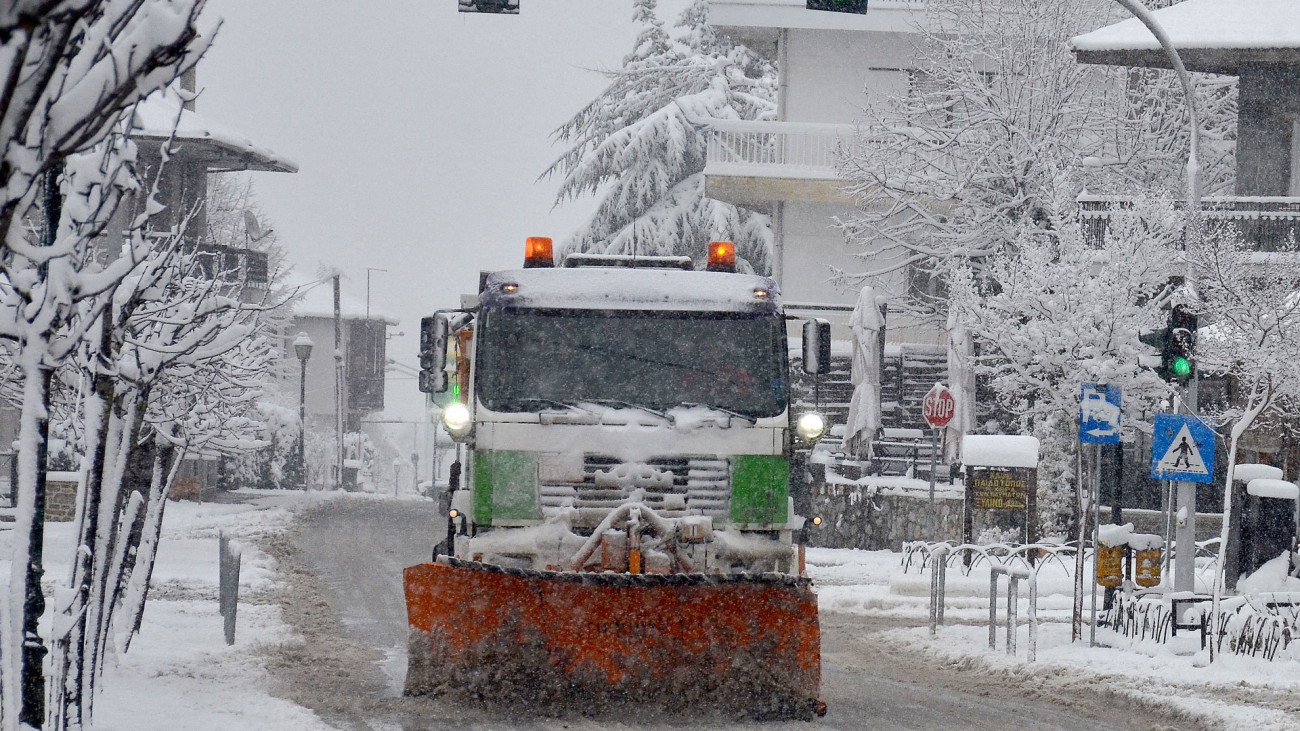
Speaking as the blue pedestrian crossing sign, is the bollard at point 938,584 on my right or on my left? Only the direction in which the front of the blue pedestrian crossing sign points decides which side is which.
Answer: on my right

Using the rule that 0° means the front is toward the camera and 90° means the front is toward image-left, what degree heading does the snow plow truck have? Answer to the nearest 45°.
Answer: approximately 0°

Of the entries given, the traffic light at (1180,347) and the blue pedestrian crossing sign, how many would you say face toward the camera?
2

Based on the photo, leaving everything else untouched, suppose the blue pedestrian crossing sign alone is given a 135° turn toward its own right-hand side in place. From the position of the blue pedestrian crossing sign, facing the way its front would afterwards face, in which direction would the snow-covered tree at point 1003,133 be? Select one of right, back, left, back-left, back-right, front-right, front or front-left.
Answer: front-right

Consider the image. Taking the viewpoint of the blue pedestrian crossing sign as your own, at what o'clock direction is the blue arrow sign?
The blue arrow sign is roughly at 3 o'clock from the blue pedestrian crossing sign.

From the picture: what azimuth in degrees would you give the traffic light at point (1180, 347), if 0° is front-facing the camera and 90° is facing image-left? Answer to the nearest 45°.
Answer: approximately 0°
